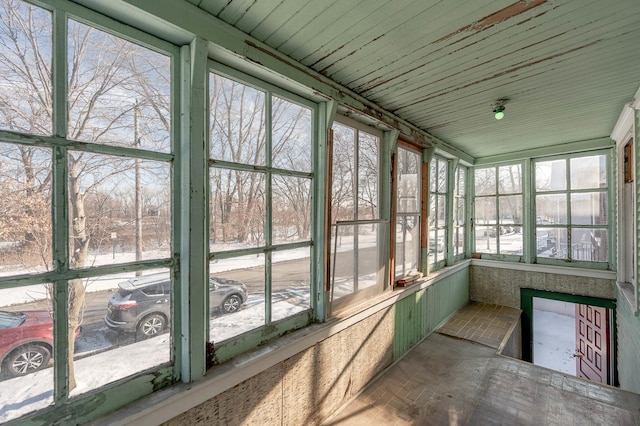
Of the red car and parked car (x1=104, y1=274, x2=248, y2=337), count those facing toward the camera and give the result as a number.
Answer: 0

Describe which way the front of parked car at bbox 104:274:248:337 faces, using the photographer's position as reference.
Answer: facing away from the viewer and to the right of the viewer

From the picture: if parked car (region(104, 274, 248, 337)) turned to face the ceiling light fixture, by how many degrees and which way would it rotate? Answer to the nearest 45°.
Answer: approximately 45° to its right
